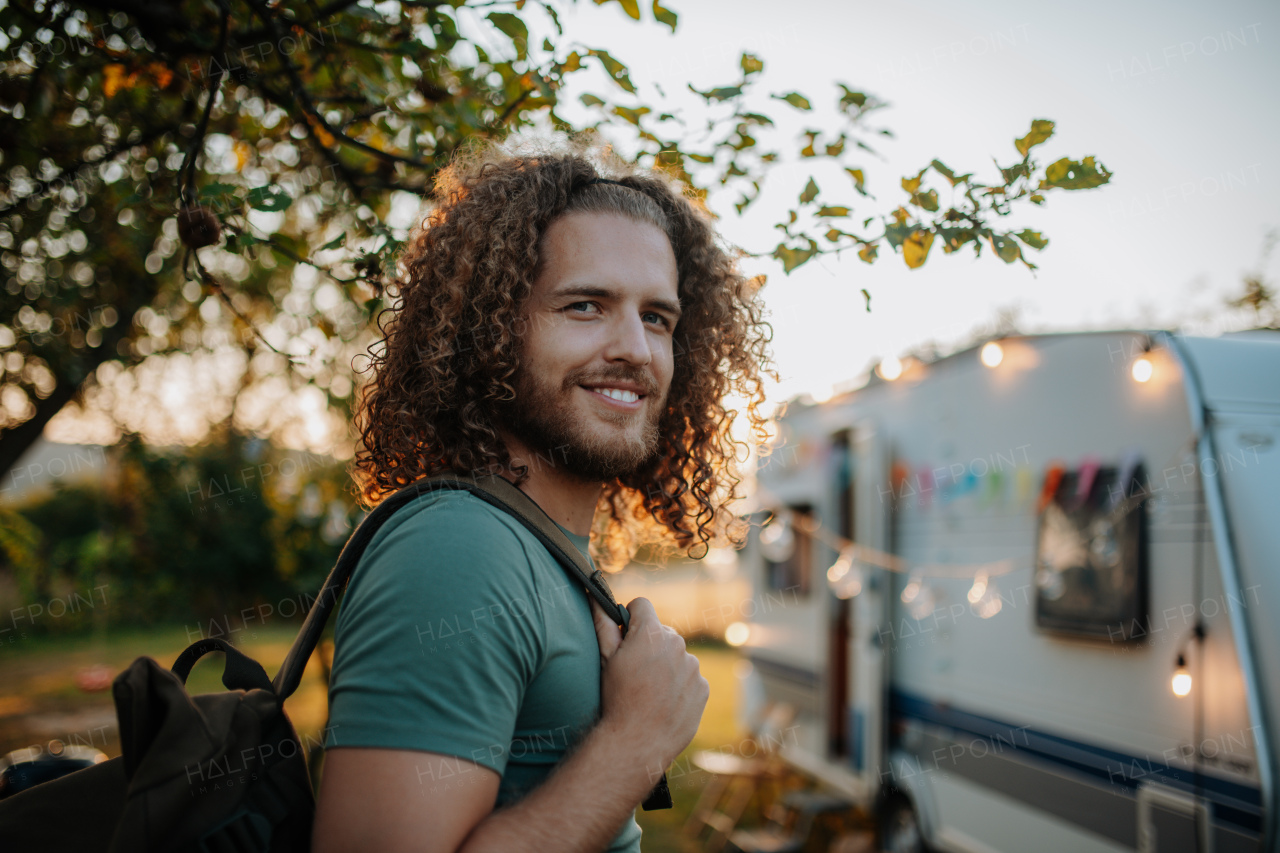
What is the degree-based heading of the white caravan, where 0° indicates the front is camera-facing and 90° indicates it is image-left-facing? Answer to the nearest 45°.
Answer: approximately 315°
